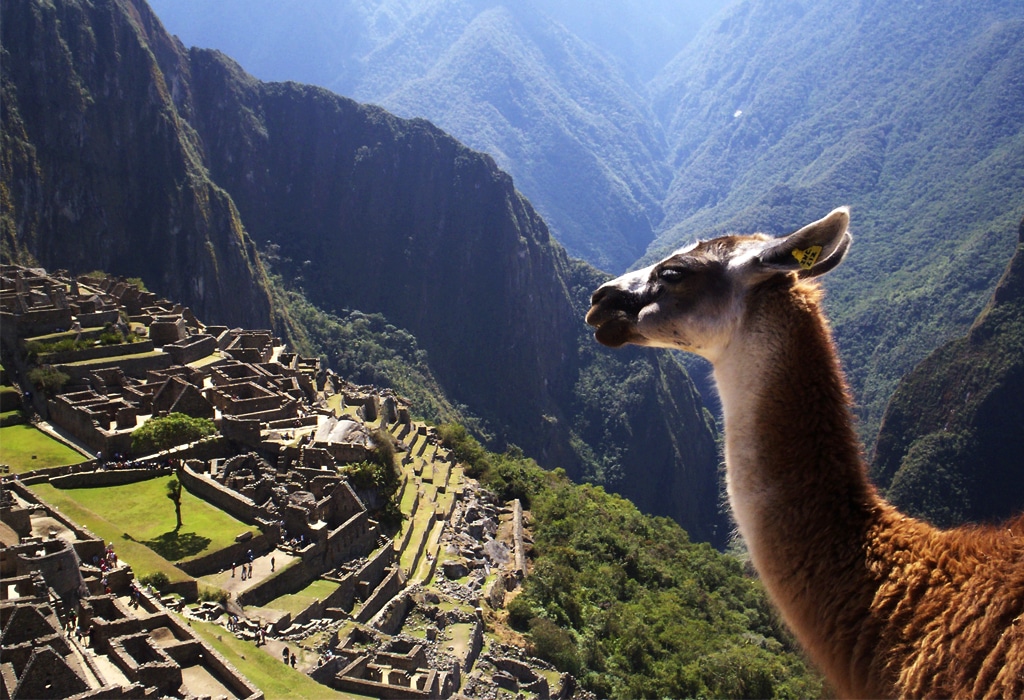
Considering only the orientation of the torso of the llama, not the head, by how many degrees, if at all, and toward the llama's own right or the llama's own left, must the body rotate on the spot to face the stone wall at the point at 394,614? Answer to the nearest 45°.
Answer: approximately 45° to the llama's own right

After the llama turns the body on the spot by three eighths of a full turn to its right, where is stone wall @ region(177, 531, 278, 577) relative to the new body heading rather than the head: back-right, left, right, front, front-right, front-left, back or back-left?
left

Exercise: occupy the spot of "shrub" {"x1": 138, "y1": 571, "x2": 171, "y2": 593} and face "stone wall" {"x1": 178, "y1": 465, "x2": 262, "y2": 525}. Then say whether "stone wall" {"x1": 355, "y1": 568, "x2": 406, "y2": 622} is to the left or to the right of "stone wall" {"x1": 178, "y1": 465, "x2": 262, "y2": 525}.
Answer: right

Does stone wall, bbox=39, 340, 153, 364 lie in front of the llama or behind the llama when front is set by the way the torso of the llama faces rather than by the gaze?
in front

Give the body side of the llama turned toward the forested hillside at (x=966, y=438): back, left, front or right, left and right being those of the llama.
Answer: right

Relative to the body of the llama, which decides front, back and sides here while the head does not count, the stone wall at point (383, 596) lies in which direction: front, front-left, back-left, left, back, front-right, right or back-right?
front-right

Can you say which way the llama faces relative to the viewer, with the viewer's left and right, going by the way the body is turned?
facing to the left of the viewer

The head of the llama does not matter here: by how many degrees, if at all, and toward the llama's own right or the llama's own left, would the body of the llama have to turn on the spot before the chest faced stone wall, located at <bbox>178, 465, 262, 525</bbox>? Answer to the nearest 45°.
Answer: approximately 45° to the llama's own right

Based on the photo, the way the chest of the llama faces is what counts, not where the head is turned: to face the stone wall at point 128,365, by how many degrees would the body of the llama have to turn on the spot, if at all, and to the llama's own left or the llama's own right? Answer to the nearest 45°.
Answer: approximately 45° to the llama's own right

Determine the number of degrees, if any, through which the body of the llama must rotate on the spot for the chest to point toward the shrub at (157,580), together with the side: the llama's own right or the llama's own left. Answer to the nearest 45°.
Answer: approximately 45° to the llama's own right

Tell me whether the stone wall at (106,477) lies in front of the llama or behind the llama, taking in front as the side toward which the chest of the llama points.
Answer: in front
